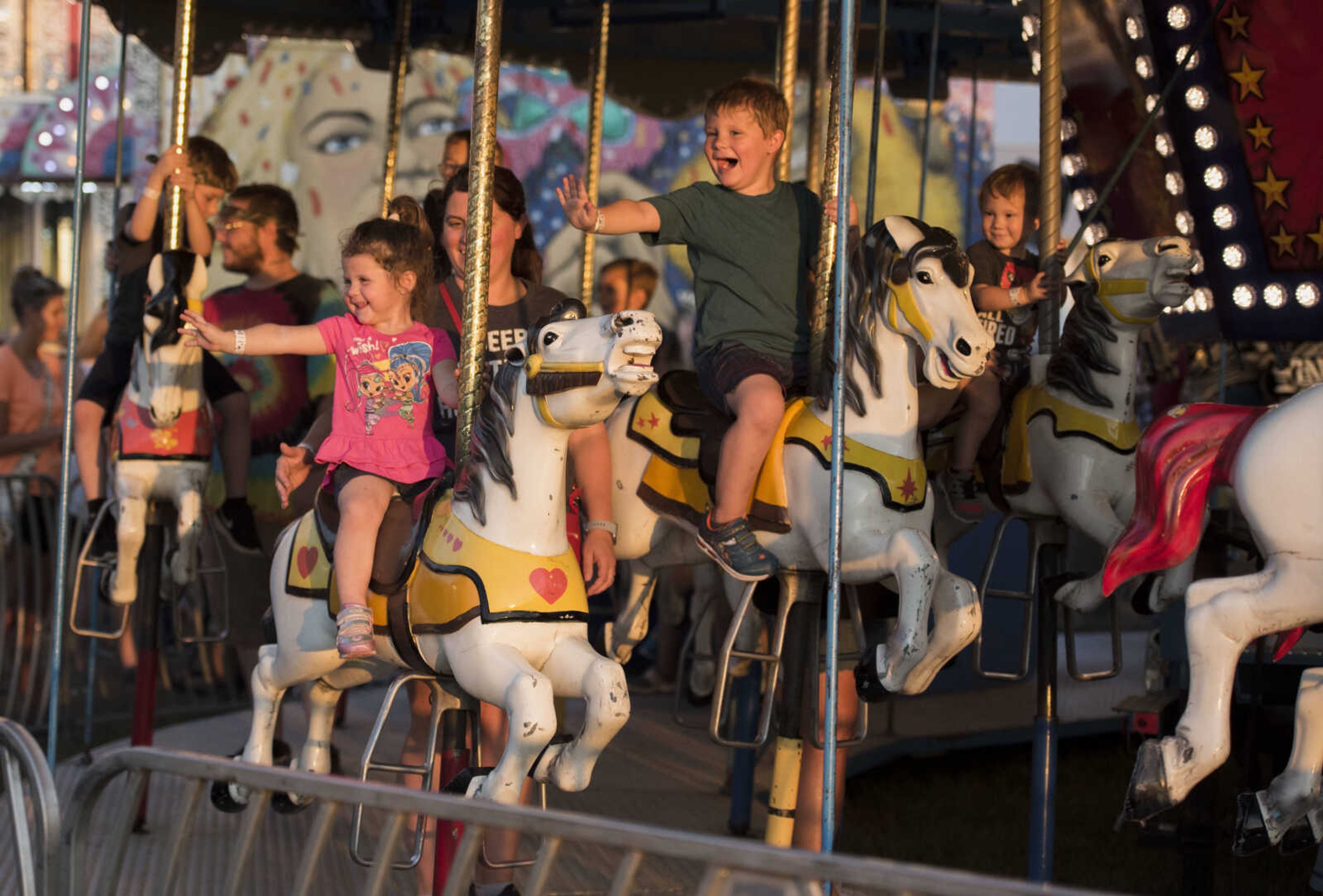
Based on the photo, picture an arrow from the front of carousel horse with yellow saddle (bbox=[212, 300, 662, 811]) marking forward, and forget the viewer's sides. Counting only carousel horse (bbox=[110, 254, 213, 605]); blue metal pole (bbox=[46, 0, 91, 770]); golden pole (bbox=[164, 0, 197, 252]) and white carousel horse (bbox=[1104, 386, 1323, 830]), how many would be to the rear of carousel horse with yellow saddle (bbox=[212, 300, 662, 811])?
3

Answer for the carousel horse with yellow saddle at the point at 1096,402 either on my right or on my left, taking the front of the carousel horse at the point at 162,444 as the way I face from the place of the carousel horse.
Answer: on my left

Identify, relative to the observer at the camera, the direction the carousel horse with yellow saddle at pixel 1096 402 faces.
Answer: facing the viewer and to the right of the viewer

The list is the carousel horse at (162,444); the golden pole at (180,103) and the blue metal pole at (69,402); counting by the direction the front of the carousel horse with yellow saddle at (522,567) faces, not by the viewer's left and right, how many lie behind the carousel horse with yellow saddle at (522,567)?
3

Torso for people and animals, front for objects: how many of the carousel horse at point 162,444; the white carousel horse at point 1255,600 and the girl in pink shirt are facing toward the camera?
2

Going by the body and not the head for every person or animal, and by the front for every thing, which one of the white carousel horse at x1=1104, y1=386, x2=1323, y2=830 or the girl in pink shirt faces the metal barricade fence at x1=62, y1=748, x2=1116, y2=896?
the girl in pink shirt

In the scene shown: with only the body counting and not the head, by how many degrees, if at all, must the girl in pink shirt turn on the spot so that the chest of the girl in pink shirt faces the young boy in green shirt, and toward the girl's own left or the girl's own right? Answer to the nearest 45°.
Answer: approximately 90° to the girl's own left

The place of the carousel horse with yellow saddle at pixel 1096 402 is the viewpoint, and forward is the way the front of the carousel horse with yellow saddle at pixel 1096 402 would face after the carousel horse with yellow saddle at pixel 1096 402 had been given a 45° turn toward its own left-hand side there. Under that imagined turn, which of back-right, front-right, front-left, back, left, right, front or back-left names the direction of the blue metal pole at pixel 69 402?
back

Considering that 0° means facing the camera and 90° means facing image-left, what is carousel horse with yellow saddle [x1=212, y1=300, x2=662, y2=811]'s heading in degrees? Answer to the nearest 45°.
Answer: approximately 315°

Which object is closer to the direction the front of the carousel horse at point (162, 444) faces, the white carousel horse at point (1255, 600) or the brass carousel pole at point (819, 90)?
the white carousel horse

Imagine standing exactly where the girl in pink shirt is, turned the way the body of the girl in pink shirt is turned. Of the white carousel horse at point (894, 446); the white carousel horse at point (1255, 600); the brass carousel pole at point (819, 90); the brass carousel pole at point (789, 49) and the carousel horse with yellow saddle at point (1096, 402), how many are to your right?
0

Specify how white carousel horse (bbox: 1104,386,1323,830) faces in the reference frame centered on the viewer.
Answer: facing to the right of the viewer

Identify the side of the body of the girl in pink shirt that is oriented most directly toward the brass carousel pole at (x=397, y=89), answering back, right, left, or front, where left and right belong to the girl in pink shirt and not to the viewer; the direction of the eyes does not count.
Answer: back

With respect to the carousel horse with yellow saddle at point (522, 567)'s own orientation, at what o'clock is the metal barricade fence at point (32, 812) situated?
The metal barricade fence is roughly at 4 o'clock from the carousel horse with yellow saddle.

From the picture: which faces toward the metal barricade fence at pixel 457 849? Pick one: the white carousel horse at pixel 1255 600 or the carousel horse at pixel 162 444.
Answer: the carousel horse

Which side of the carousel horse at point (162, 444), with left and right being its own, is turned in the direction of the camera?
front

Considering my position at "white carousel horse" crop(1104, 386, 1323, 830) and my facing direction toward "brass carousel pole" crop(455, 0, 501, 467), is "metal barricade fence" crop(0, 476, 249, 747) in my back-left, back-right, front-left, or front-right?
front-right
